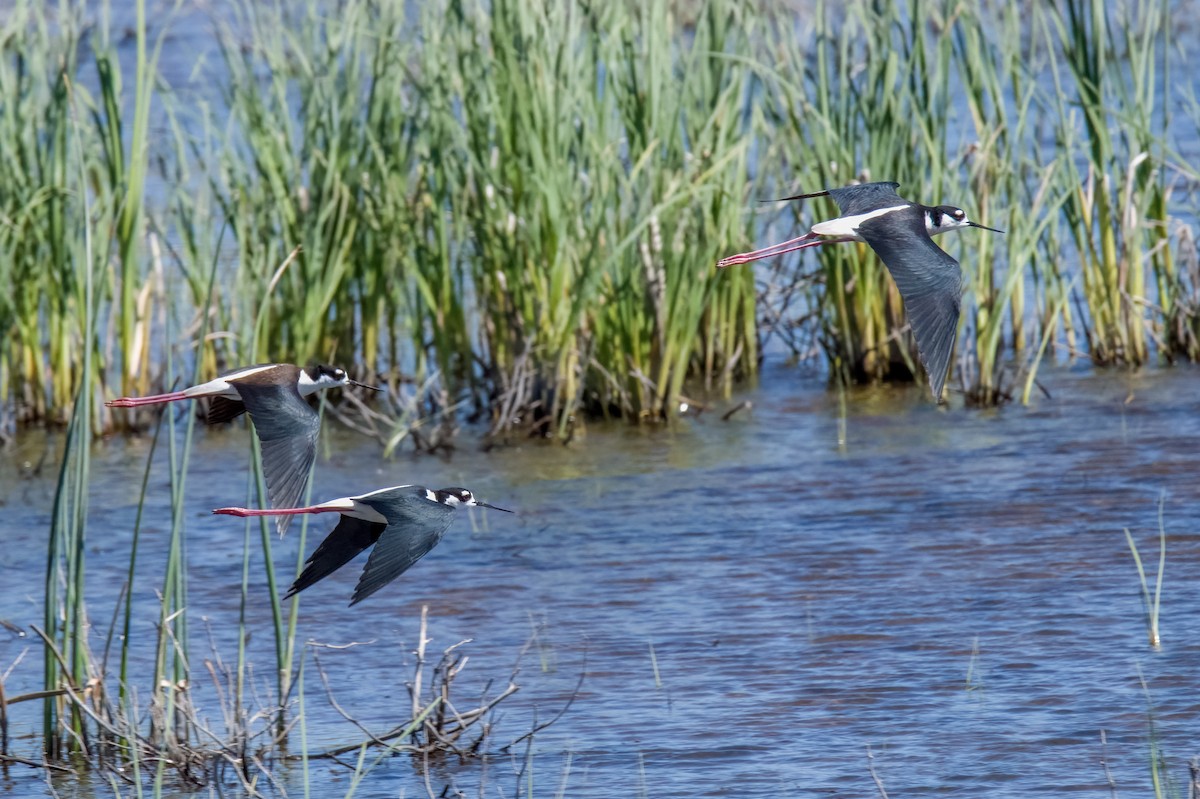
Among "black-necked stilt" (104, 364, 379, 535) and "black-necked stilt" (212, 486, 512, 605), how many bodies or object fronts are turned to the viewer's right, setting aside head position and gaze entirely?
2

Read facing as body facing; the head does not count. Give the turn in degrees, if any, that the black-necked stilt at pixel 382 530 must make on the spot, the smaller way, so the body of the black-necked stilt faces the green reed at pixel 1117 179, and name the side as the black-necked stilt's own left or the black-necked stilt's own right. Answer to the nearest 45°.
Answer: approximately 45° to the black-necked stilt's own left

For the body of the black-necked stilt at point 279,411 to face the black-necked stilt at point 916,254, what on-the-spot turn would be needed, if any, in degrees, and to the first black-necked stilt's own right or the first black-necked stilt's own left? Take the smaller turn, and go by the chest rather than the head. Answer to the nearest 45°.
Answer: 0° — it already faces it

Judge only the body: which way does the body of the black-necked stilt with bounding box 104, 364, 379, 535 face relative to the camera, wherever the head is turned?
to the viewer's right

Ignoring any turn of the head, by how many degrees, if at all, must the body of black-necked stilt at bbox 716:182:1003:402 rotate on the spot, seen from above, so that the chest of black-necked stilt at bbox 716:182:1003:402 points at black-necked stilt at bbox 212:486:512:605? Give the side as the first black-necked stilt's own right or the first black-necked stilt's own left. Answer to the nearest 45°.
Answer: approximately 135° to the first black-necked stilt's own right

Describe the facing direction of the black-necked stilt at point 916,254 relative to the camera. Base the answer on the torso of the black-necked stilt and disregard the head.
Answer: to the viewer's right

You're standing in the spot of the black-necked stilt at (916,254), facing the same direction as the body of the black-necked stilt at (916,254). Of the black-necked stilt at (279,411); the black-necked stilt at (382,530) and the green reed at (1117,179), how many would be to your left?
1

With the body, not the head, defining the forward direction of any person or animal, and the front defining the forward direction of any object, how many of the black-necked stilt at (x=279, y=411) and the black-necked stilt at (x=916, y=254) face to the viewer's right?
2

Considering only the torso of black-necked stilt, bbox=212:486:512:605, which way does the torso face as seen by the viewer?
to the viewer's right

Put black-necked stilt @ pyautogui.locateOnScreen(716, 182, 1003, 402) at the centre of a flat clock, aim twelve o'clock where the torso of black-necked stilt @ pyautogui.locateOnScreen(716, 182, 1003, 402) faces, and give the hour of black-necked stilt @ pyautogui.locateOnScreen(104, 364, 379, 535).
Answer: black-necked stilt @ pyautogui.locateOnScreen(104, 364, 379, 535) is roughly at 5 o'clock from black-necked stilt @ pyautogui.locateOnScreen(716, 182, 1003, 402).
